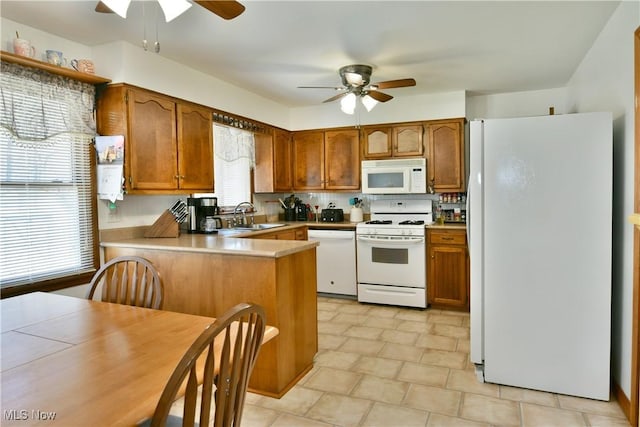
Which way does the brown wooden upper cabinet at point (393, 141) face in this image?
toward the camera

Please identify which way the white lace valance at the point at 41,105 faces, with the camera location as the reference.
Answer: facing the viewer and to the right of the viewer

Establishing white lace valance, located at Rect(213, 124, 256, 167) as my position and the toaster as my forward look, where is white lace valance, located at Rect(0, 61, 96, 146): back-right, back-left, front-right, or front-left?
back-right

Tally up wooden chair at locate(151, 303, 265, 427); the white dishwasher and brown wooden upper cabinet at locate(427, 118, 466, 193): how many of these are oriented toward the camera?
2

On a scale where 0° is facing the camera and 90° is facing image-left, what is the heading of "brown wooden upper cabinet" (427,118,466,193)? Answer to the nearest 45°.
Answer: approximately 0°

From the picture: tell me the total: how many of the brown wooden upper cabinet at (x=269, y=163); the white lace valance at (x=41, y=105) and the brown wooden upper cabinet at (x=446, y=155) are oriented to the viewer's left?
0

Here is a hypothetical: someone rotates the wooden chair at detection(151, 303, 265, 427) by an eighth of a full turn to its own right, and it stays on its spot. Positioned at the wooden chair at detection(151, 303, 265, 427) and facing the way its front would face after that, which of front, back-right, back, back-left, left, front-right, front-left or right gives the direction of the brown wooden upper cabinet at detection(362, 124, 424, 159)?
front-right

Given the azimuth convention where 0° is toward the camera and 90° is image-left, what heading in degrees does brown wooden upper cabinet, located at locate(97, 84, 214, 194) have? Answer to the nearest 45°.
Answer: approximately 315°

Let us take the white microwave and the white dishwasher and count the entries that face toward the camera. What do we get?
2

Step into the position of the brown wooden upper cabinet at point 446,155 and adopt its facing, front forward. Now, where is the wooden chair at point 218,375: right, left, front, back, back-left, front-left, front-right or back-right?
front

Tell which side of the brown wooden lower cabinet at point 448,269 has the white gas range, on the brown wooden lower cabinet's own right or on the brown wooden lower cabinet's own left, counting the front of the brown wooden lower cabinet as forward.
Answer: on the brown wooden lower cabinet's own right
